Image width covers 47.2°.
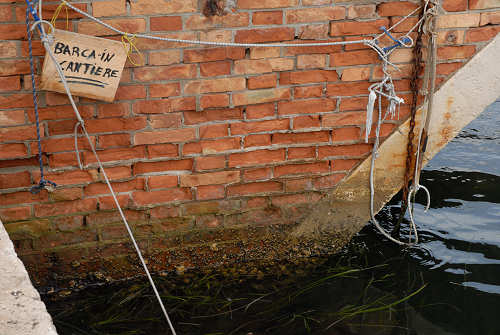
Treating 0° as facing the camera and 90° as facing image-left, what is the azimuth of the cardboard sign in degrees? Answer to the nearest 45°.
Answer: approximately 0°

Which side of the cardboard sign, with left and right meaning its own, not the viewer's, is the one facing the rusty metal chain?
left
